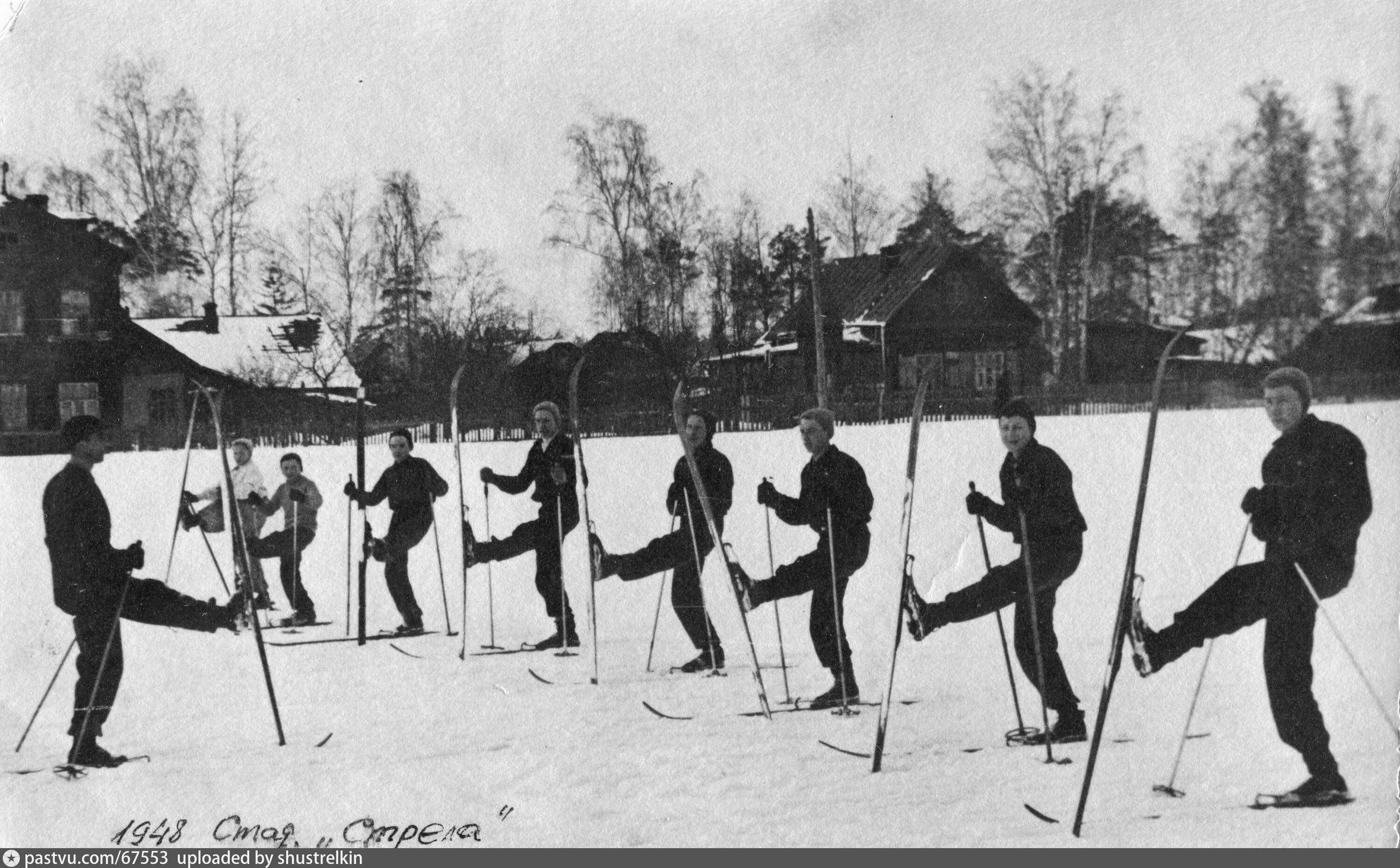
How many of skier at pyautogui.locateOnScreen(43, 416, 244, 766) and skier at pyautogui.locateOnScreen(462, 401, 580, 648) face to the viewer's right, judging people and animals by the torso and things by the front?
1

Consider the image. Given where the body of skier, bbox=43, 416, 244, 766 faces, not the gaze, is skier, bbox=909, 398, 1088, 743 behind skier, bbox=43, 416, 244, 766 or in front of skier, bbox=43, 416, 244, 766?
in front

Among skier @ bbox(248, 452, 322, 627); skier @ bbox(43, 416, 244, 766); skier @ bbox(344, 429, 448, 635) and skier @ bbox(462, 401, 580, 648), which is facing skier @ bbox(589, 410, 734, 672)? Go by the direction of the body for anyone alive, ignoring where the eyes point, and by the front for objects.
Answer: skier @ bbox(43, 416, 244, 766)

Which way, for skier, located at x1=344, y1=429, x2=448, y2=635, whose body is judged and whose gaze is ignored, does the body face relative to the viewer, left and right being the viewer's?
facing the viewer and to the left of the viewer

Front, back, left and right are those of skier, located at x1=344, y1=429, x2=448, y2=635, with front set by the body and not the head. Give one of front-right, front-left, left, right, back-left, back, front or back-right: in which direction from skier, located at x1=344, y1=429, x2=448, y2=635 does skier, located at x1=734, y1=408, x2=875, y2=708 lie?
left

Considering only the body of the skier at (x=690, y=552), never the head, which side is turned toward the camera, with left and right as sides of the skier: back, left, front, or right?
left

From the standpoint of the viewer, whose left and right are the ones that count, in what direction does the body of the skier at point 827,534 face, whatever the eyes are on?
facing to the left of the viewer

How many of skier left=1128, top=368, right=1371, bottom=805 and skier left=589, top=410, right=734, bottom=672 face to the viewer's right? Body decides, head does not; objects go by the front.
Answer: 0

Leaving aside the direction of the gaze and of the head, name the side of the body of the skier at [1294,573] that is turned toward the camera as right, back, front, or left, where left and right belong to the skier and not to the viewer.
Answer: left

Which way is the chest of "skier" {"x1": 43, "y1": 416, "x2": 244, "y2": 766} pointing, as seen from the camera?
to the viewer's right

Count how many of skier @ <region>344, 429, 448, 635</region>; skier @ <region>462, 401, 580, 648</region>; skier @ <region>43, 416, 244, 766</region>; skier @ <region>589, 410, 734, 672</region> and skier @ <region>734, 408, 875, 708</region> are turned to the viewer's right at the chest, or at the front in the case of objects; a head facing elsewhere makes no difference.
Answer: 1

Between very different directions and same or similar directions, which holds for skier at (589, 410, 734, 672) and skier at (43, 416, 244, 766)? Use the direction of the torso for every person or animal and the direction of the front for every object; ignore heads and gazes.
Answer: very different directions

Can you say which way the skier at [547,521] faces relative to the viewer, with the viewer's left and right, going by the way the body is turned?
facing to the left of the viewer

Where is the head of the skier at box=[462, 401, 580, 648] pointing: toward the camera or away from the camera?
toward the camera

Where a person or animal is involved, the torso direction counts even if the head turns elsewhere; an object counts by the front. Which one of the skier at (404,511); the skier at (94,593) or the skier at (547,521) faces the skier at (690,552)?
the skier at (94,593)
